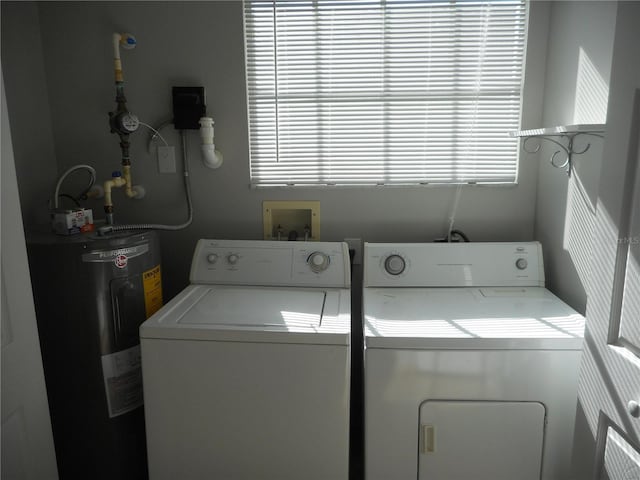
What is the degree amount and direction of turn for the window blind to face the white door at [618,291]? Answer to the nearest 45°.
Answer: approximately 45° to its left

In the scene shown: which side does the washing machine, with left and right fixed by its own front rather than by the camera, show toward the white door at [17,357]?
right

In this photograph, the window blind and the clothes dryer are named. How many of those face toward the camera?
2

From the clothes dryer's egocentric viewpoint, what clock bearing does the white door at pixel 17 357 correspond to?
The white door is roughly at 2 o'clock from the clothes dryer.

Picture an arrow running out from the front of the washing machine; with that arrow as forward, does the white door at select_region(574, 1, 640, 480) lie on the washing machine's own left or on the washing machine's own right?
on the washing machine's own left

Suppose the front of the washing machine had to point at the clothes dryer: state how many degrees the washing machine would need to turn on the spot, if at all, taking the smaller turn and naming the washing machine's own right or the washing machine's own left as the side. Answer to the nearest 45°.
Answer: approximately 90° to the washing machine's own left

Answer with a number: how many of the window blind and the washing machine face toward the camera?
2

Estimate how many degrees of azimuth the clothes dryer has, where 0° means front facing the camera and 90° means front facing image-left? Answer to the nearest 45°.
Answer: approximately 0°

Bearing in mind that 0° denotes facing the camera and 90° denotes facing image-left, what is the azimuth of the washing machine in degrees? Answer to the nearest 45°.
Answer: approximately 0°

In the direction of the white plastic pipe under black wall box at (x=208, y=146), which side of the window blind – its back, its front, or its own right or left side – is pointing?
right
